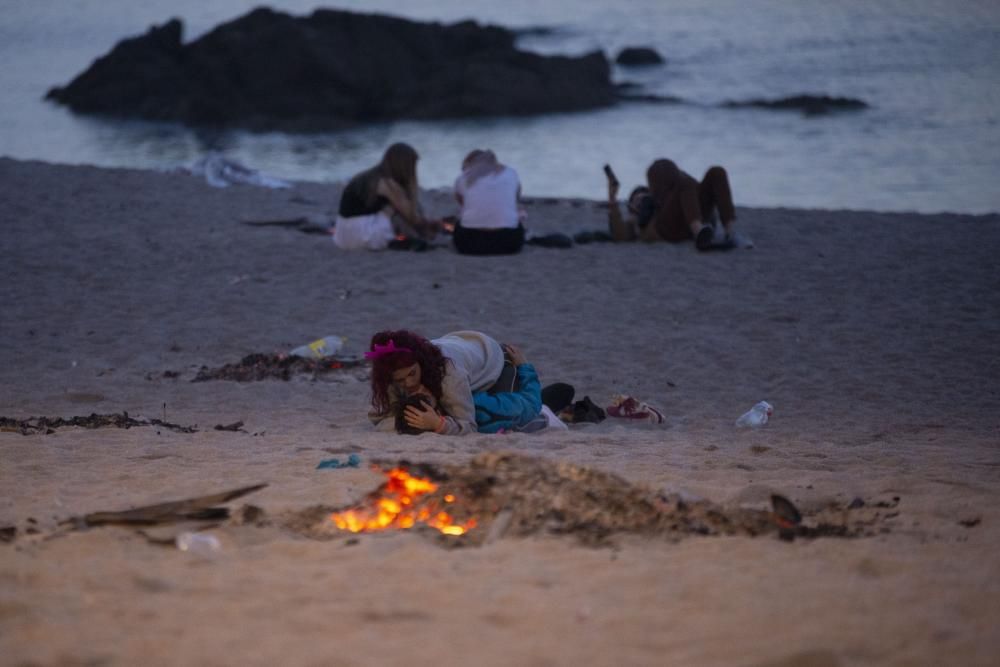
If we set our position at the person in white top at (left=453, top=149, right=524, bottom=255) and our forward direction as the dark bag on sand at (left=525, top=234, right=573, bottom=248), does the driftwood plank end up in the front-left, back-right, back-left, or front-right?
back-right

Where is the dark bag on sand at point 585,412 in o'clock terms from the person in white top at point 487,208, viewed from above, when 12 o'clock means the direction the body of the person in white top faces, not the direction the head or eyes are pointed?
The dark bag on sand is roughly at 6 o'clock from the person in white top.

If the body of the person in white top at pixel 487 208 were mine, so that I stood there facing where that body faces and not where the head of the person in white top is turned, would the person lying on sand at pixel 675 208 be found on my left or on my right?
on my right

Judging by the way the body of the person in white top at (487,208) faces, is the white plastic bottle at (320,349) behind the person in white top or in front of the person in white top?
behind

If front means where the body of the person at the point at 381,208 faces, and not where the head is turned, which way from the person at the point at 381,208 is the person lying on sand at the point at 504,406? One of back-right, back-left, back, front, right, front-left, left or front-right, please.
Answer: right

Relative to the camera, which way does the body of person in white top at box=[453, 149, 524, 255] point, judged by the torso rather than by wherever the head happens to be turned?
away from the camera

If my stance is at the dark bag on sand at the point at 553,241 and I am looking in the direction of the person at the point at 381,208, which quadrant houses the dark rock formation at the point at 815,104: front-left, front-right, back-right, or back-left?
back-right

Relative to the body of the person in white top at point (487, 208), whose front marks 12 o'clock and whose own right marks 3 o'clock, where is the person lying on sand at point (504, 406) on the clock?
The person lying on sand is roughly at 6 o'clock from the person in white top.

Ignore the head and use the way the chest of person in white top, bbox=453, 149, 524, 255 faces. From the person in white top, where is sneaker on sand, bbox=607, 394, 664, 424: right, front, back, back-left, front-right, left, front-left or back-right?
back

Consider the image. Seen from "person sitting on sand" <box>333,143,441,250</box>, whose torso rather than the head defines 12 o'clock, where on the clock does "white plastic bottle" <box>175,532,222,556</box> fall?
The white plastic bottle is roughly at 3 o'clock from the person sitting on sand.

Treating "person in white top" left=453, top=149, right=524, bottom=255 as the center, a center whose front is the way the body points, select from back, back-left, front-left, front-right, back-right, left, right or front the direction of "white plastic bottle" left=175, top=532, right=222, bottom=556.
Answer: back

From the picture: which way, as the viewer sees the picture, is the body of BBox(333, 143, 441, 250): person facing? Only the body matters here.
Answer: to the viewer's right

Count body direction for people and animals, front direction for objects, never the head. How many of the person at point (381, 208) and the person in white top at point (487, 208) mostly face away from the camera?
1

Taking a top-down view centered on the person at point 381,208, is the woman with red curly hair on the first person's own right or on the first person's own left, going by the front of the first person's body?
on the first person's own right
